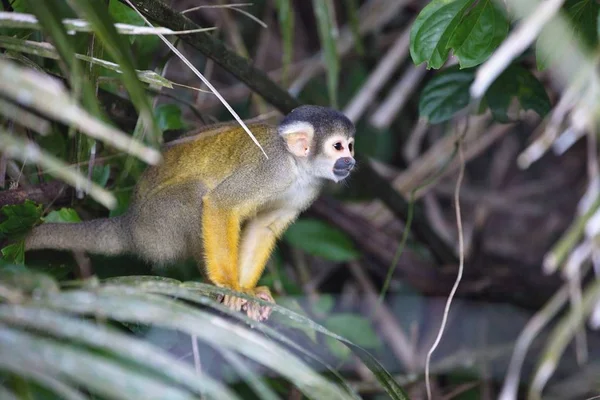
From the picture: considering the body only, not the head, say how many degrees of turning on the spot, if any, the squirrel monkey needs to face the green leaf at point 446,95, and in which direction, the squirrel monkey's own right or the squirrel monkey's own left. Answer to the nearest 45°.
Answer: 0° — it already faces it

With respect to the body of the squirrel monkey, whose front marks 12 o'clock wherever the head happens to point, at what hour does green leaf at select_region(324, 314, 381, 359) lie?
The green leaf is roughly at 10 o'clock from the squirrel monkey.

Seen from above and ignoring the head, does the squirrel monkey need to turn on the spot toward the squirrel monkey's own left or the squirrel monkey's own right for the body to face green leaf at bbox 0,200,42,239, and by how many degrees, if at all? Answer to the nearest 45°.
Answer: approximately 135° to the squirrel monkey's own right

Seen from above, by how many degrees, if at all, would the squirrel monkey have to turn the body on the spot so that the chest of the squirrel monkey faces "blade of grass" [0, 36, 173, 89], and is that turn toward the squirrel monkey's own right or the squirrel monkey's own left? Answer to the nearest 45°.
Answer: approximately 135° to the squirrel monkey's own right

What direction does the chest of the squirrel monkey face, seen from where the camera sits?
to the viewer's right

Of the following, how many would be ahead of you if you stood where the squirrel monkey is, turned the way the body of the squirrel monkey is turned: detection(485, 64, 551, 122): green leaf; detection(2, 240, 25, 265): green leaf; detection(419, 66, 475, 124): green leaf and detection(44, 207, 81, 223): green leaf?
2

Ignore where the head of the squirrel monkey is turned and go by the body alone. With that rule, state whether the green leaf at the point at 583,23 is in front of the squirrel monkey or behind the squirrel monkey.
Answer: in front
